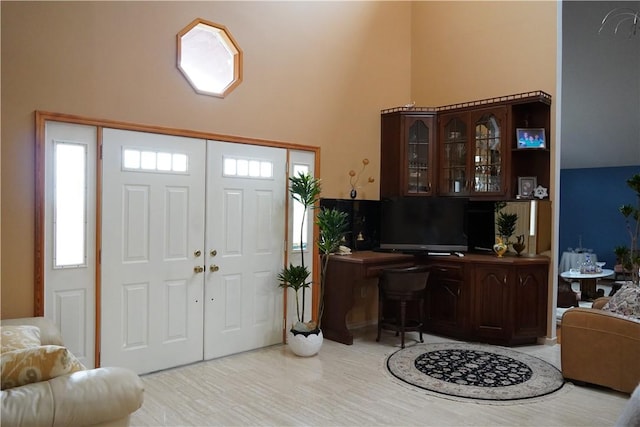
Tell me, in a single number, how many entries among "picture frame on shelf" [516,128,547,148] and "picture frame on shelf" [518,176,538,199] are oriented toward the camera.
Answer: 2

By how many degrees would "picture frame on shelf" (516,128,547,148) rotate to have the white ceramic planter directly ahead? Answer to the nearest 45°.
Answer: approximately 45° to its right

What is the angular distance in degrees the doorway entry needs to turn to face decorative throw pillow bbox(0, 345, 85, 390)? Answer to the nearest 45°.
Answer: approximately 45° to its right

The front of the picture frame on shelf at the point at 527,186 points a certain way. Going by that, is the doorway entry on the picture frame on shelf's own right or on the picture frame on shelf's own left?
on the picture frame on shelf's own right

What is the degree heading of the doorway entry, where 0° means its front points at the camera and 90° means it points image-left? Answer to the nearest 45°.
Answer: approximately 315°

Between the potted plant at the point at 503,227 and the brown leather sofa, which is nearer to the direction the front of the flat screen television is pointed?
the brown leather sofa

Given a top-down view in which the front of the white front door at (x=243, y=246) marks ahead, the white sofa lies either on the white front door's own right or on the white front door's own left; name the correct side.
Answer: on the white front door's own right

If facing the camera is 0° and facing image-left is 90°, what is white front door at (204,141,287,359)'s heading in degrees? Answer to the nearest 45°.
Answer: approximately 315°

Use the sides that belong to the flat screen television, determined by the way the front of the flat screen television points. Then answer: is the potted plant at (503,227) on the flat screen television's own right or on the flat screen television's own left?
on the flat screen television's own left
